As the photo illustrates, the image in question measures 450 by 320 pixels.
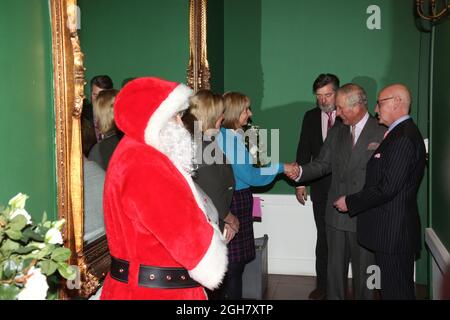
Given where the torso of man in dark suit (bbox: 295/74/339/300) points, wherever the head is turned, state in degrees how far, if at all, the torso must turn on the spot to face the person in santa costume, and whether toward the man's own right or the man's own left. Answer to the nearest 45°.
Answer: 0° — they already face them

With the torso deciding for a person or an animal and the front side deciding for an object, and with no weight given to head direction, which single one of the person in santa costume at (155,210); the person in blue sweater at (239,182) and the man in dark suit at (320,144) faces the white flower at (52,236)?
the man in dark suit

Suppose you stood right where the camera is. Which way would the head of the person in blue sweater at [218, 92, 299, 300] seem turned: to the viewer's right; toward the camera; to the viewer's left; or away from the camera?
to the viewer's right

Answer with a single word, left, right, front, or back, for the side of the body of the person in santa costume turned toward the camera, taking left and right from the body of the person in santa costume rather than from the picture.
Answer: right

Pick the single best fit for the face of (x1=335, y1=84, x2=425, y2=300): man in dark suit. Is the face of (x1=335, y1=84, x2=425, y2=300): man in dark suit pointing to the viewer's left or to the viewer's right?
to the viewer's left

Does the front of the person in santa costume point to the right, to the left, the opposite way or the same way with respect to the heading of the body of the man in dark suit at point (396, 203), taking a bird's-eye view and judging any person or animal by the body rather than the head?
the opposite way

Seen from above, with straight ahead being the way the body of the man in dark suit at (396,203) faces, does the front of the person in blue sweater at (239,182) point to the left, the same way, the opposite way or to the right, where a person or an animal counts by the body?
the opposite way

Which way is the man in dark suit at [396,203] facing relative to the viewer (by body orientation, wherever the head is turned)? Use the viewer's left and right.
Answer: facing to the left of the viewer

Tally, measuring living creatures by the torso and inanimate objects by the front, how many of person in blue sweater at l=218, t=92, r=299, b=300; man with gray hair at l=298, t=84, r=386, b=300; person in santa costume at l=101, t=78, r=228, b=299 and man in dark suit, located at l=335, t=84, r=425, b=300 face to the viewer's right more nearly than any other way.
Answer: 2

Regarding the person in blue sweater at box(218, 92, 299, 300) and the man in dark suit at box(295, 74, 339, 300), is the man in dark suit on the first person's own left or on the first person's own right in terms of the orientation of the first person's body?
on the first person's own left

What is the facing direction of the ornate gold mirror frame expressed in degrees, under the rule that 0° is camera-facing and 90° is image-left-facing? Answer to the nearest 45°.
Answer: approximately 315°

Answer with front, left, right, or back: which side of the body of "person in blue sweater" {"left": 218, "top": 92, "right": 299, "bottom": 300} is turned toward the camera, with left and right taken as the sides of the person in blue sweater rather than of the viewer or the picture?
right
